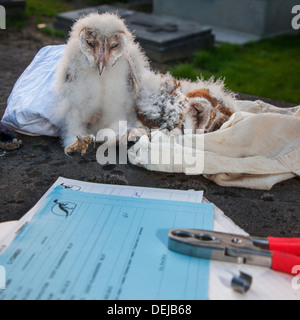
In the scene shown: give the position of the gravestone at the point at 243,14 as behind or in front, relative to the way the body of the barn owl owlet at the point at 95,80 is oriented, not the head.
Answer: behind

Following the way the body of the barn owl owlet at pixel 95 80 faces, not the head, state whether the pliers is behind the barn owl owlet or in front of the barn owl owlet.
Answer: in front

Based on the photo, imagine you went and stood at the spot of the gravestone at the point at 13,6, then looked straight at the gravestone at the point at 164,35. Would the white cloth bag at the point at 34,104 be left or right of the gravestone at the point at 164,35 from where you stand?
right

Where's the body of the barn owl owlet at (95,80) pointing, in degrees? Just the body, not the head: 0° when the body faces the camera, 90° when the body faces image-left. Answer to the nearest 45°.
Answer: approximately 0°

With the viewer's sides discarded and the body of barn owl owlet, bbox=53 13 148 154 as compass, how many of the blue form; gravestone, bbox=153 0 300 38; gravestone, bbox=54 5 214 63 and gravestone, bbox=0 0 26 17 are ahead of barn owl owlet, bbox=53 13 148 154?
1

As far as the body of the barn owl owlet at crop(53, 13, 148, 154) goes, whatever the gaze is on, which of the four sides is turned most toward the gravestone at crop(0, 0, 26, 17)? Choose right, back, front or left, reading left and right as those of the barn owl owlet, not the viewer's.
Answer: back

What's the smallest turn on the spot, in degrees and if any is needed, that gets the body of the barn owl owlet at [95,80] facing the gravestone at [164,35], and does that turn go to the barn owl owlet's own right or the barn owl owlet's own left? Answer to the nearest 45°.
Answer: approximately 180°

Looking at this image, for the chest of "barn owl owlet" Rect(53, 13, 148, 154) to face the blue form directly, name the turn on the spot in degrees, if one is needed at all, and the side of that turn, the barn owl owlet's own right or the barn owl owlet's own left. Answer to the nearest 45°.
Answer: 0° — it already faces it

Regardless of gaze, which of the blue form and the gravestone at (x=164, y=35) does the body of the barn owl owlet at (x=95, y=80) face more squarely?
the blue form
